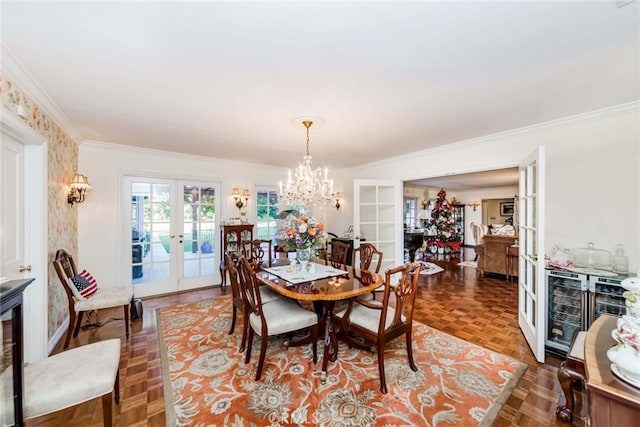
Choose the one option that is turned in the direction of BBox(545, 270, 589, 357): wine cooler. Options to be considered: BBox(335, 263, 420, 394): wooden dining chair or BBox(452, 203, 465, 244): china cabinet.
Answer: the china cabinet

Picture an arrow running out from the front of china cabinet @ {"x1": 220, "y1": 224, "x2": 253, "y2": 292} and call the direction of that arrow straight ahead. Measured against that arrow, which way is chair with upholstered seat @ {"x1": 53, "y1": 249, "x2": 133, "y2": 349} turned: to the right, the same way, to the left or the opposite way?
to the left

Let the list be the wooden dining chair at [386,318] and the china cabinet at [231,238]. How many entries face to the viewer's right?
0

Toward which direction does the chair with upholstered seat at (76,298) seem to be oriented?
to the viewer's right

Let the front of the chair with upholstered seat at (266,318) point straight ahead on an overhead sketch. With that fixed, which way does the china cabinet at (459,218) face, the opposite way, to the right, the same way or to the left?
the opposite way

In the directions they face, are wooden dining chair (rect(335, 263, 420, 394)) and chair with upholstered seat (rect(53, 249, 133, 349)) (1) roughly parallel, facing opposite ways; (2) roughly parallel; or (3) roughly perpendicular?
roughly perpendicular

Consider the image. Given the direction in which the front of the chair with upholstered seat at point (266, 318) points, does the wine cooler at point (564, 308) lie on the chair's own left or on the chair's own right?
on the chair's own right

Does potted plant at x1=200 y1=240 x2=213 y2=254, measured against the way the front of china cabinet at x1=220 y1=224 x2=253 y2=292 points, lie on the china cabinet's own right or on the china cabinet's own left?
on the china cabinet's own right

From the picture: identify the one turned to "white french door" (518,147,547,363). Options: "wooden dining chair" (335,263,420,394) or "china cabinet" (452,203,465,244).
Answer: the china cabinet

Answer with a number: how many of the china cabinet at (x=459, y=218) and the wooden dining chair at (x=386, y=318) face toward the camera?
1

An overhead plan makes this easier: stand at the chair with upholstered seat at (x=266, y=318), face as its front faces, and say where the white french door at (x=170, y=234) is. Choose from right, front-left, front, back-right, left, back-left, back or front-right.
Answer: left

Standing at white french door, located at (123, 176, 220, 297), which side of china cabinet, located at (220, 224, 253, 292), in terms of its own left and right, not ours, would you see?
right

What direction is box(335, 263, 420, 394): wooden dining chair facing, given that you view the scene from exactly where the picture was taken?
facing away from the viewer and to the left of the viewer

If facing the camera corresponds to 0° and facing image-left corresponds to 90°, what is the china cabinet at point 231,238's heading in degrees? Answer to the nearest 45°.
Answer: approximately 0°

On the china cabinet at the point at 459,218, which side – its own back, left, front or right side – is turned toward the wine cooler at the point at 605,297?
front
